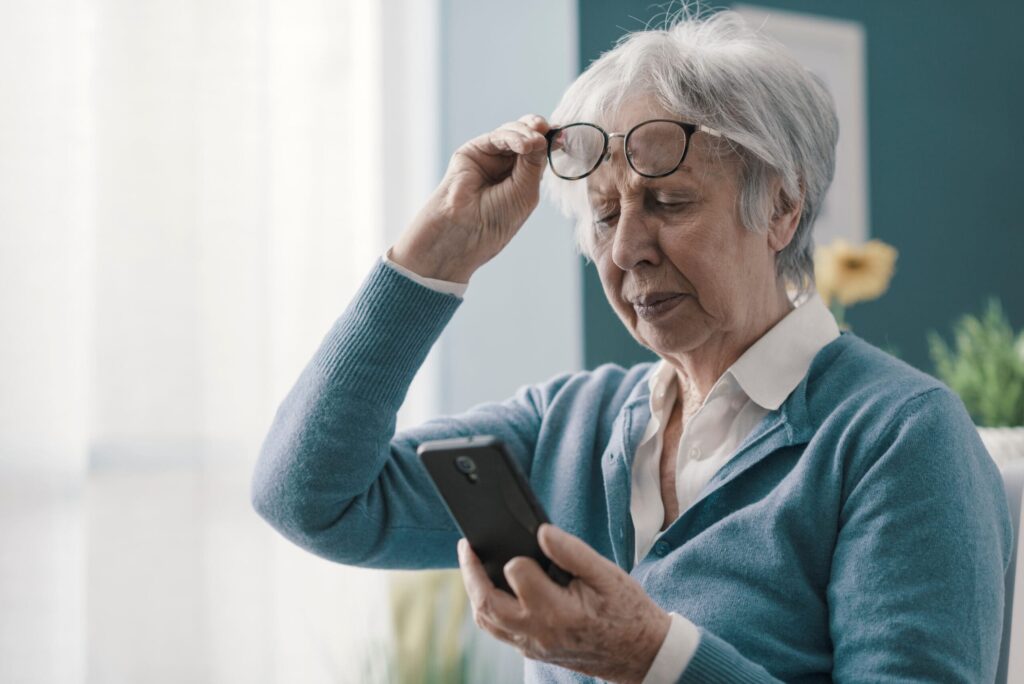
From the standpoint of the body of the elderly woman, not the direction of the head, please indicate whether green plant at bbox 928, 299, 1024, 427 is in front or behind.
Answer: behind

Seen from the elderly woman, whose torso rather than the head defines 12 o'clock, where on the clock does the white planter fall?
The white planter is roughly at 6 o'clock from the elderly woman.

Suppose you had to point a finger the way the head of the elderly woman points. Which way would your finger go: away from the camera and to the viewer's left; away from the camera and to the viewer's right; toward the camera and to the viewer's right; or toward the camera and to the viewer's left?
toward the camera and to the viewer's left

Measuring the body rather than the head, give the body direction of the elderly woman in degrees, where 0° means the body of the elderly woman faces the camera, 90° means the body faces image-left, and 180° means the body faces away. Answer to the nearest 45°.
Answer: approximately 45°

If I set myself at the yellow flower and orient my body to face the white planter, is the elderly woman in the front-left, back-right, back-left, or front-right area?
front-right

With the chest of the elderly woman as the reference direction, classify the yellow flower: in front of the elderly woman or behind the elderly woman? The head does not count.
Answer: behind
